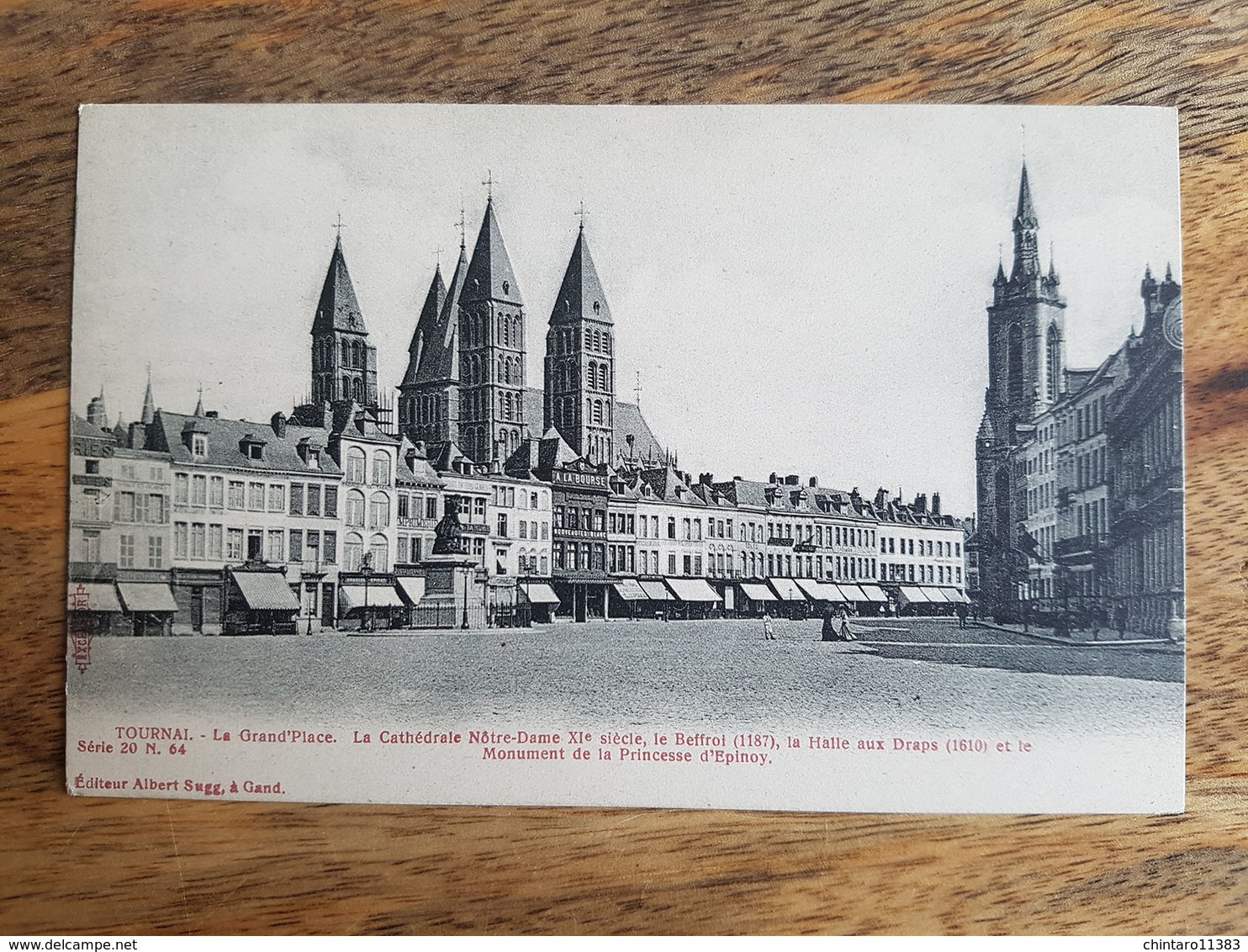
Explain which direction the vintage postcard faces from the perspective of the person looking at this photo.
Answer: facing the viewer
